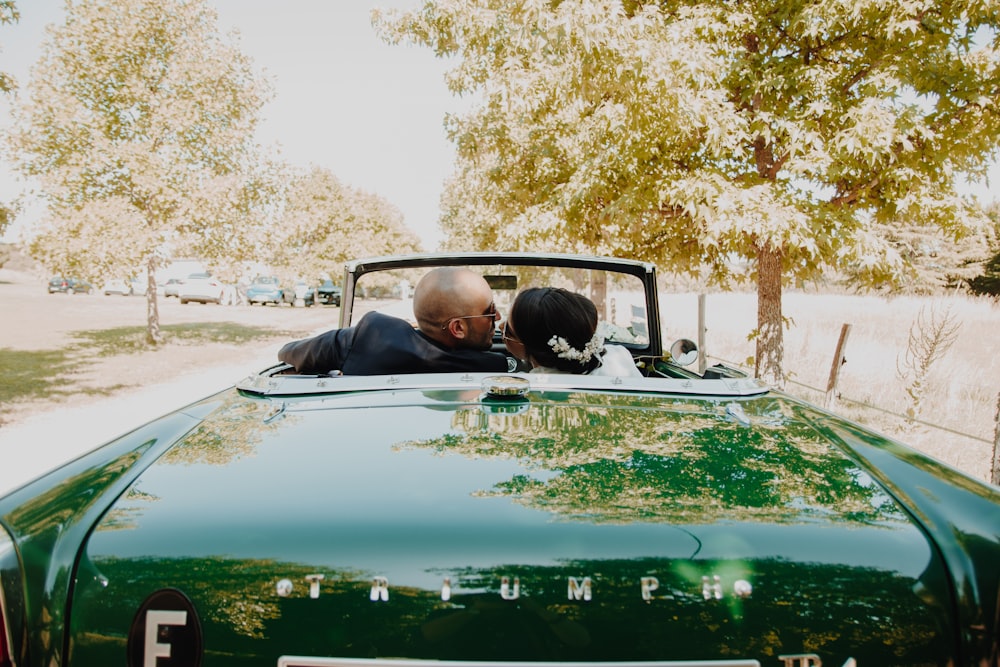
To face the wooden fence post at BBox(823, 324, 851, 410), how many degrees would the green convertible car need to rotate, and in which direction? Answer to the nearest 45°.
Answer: approximately 45° to its right

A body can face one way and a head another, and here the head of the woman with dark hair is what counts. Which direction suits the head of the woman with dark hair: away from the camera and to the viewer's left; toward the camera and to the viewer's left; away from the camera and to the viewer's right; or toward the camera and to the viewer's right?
away from the camera and to the viewer's left

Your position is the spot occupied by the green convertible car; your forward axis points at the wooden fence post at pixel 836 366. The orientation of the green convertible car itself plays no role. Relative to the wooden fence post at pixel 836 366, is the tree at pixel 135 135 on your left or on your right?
left

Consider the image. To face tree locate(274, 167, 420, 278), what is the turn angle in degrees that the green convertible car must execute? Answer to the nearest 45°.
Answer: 0° — it already faces it

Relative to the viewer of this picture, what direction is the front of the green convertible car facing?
facing away from the viewer
